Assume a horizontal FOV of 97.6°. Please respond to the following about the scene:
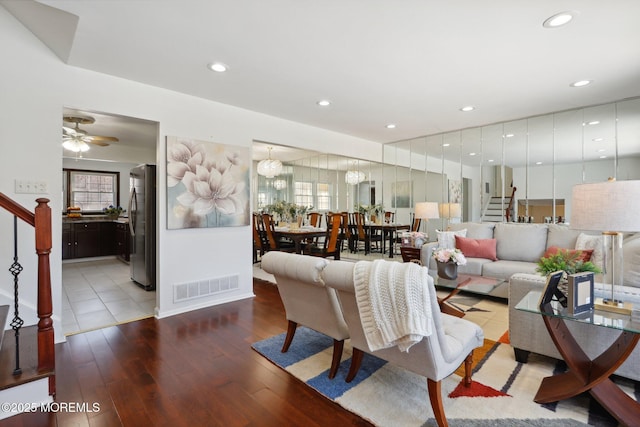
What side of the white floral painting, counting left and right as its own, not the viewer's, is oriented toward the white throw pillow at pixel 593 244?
front

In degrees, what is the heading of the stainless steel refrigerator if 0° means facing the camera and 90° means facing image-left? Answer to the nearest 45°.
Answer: approximately 45°

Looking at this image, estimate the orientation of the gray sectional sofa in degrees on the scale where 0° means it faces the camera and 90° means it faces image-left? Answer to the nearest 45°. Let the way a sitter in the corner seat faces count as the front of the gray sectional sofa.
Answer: approximately 45°

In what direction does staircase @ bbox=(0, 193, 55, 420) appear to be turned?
to the viewer's right

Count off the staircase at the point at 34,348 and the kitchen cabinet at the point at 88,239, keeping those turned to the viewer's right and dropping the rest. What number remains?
1

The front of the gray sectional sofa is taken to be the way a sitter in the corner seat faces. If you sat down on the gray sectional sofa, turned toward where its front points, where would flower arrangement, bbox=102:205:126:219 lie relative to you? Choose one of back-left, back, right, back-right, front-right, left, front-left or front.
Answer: front-right

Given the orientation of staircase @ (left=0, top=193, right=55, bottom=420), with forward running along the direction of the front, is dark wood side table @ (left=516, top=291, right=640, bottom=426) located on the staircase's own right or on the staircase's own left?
on the staircase's own right

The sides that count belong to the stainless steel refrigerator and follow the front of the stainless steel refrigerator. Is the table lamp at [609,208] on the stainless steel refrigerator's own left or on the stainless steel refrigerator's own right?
on the stainless steel refrigerator's own left

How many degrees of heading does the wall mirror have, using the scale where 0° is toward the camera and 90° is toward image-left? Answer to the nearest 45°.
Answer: approximately 45°

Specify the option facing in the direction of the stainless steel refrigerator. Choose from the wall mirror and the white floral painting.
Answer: the wall mirror

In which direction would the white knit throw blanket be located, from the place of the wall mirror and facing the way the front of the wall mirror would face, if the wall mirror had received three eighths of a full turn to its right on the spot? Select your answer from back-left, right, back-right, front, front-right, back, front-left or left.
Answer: back

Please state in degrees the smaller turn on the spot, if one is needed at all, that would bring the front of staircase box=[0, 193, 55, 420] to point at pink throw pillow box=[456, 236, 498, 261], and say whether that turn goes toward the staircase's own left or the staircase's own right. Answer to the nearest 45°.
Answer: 0° — it already faces it
